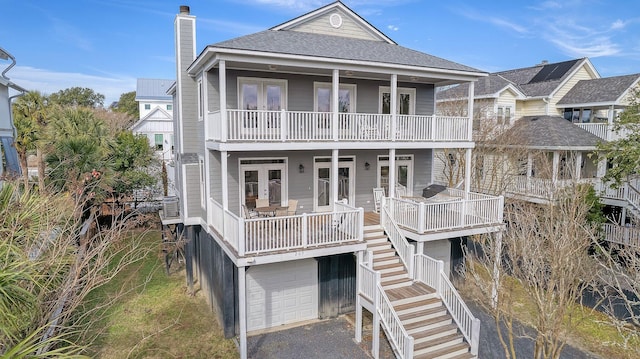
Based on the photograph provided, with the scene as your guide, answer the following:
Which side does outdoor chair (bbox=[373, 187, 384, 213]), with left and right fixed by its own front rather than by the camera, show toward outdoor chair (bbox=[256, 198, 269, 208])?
right

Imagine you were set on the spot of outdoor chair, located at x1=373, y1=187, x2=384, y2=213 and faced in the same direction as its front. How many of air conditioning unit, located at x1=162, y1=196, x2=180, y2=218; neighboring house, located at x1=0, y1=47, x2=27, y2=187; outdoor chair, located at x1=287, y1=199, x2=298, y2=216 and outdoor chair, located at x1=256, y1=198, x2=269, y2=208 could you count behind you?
0

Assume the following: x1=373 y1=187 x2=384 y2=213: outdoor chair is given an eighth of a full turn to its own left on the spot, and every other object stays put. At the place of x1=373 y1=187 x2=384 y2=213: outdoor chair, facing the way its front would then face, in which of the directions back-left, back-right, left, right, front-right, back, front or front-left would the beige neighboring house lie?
back-left
